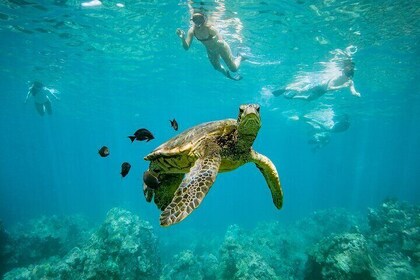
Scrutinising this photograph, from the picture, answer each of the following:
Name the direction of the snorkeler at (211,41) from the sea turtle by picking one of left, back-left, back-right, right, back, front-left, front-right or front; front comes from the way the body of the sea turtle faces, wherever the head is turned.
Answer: back-left

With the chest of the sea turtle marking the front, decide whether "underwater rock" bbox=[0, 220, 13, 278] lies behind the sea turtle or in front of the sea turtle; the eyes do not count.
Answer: behind

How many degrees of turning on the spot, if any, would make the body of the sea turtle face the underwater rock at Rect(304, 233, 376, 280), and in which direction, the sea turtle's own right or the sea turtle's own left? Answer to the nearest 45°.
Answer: approximately 90° to the sea turtle's own left

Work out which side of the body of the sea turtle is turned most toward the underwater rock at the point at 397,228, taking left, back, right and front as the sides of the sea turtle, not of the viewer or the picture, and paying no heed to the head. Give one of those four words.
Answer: left
